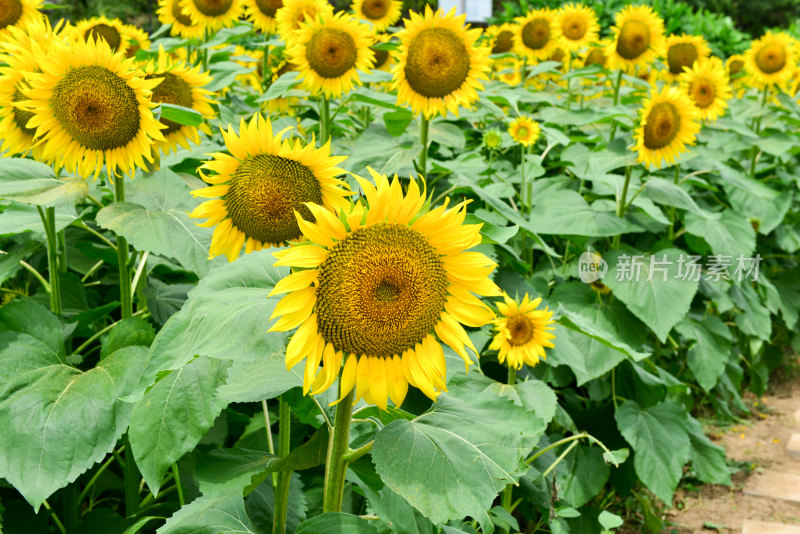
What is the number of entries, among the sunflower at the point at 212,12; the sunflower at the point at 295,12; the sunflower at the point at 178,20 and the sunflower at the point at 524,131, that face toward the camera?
4

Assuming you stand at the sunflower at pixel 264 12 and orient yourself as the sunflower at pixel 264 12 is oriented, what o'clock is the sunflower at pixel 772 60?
the sunflower at pixel 772 60 is roughly at 9 o'clock from the sunflower at pixel 264 12.

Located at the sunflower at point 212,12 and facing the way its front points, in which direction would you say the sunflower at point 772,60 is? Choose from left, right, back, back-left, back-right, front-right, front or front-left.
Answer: left

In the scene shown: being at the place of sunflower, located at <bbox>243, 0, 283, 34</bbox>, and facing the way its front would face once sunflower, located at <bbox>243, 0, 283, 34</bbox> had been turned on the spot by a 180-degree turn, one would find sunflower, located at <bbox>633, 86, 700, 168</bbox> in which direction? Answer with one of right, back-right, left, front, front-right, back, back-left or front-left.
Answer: back-right

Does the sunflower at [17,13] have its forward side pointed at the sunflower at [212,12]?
no

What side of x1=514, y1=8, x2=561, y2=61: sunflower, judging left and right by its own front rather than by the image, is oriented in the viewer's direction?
front

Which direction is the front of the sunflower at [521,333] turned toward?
toward the camera

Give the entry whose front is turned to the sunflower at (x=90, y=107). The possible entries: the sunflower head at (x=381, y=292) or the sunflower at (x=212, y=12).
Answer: the sunflower at (x=212, y=12)

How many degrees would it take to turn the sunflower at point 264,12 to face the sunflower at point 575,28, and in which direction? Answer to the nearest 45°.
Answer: approximately 90° to its left

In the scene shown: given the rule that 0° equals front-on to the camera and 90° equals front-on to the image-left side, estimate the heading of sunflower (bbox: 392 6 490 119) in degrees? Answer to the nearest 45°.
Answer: approximately 0°

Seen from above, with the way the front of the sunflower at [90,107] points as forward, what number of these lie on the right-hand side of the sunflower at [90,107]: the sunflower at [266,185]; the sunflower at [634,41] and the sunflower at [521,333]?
0

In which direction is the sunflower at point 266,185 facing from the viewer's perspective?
toward the camera

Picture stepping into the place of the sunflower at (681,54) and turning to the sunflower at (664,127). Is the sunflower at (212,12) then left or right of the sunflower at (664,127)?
right

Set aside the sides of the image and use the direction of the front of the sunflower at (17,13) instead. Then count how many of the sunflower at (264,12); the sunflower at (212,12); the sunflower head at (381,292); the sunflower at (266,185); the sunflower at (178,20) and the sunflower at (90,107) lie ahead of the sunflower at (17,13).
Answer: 3

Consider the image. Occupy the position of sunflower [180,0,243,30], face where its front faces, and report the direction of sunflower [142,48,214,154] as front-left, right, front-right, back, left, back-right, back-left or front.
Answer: front

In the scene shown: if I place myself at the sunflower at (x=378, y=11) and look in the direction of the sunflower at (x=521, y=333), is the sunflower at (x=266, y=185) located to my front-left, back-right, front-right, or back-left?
front-right

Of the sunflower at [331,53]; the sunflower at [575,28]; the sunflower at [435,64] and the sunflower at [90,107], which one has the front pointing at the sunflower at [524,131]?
the sunflower at [575,28]

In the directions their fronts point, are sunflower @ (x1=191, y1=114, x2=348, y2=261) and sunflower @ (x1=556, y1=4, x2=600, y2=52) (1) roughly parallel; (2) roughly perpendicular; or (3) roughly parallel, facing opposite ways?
roughly parallel

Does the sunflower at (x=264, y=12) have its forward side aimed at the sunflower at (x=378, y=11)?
no

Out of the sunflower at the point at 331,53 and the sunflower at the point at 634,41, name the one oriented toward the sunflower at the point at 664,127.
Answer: the sunflower at the point at 634,41

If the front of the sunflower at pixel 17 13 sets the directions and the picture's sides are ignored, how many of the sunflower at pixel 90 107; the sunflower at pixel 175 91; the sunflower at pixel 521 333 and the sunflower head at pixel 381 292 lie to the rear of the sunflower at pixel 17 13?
0
